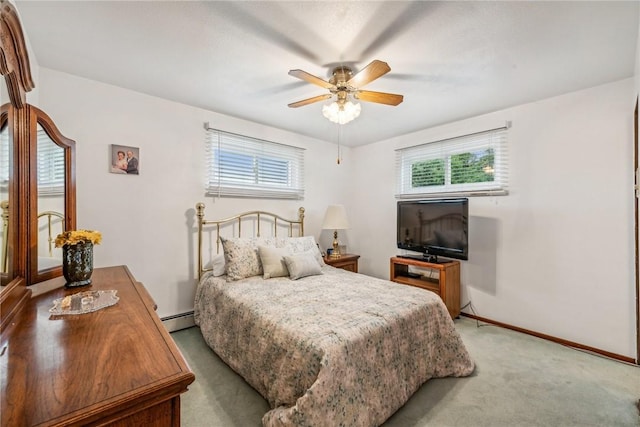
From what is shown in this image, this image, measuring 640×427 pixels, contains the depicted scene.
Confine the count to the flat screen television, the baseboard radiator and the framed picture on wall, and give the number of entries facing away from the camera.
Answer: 0

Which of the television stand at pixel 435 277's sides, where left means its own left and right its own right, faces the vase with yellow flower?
front

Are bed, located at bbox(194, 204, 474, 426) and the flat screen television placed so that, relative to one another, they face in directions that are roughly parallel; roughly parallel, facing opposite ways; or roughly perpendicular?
roughly perpendicular

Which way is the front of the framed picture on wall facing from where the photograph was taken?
facing the viewer and to the right of the viewer

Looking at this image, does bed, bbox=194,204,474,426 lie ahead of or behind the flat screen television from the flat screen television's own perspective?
ahead

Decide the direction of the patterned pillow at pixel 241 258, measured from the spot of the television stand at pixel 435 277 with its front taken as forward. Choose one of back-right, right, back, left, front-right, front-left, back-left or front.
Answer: front

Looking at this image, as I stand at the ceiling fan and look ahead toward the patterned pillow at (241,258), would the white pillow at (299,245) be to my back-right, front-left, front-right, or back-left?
front-right

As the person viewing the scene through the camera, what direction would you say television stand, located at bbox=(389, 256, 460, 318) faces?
facing the viewer and to the left of the viewer

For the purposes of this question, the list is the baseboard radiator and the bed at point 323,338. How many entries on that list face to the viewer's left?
0

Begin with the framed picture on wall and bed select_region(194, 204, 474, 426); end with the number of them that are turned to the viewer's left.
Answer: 0

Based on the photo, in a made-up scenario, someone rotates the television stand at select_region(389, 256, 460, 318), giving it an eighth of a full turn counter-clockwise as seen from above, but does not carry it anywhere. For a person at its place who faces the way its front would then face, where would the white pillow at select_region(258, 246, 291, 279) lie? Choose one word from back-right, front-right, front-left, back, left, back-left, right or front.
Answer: front-right

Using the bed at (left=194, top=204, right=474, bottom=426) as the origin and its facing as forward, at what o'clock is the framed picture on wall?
The framed picture on wall is roughly at 5 o'clock from the bed.

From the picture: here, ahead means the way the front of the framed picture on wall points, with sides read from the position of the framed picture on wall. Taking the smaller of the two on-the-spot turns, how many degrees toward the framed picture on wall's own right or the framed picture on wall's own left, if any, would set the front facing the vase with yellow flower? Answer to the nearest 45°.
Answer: approximately 45° to the framed picture on wall's own right
